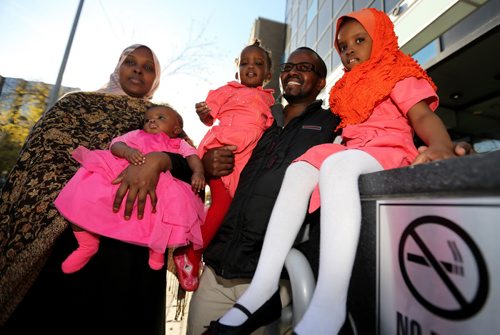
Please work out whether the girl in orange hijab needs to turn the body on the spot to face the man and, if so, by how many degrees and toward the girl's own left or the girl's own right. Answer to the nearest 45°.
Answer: approximately 90° to the girl's own right

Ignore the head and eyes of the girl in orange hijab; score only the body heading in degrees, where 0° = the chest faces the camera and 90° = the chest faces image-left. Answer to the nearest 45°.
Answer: approximately 45°

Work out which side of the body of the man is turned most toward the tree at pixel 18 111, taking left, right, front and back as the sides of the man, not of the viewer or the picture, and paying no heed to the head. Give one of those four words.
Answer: right

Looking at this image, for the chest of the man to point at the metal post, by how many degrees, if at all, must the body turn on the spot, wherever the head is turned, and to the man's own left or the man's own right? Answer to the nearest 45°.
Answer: approximately 90° to the man's own right
